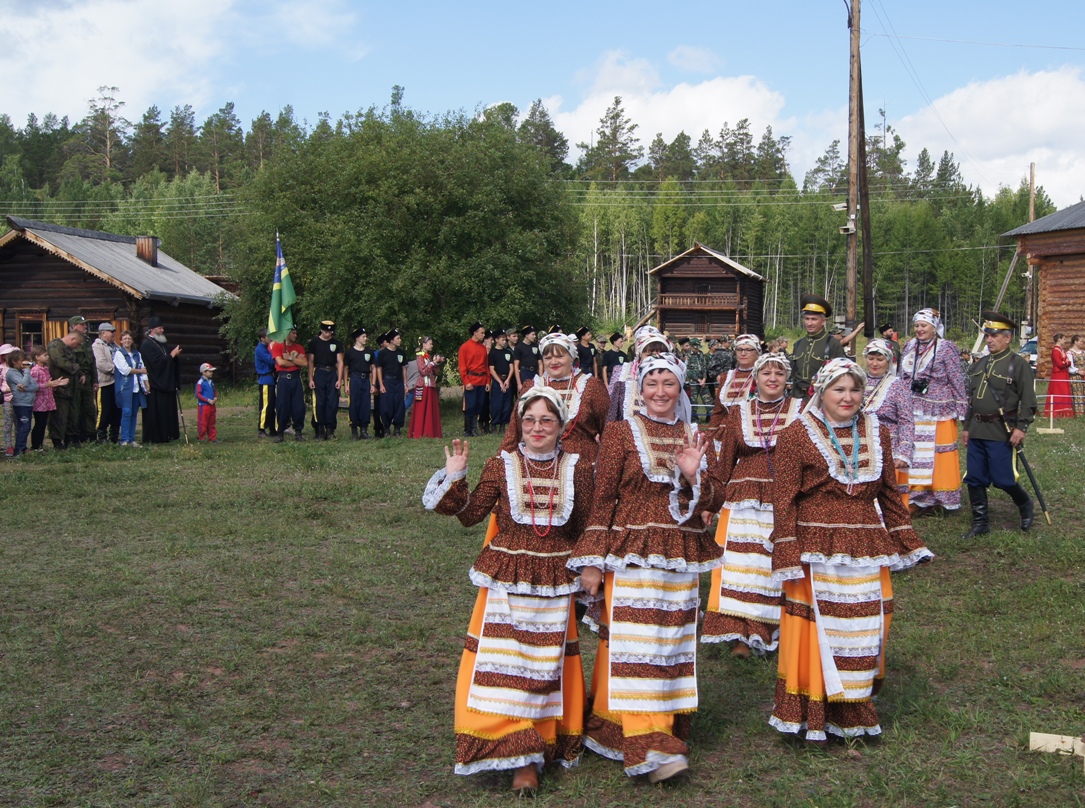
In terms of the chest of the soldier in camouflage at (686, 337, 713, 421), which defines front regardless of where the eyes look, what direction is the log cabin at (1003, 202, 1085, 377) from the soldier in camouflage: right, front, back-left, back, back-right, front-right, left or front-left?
back-left

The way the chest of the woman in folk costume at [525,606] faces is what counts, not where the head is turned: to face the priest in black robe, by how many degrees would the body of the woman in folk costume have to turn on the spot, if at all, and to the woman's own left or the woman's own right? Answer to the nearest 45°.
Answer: approximately 135° to the woman's own right

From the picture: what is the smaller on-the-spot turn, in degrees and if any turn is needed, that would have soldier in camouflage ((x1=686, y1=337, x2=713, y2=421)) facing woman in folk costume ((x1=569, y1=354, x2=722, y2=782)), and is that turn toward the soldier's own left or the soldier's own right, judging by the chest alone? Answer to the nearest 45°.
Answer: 0° — they already face them

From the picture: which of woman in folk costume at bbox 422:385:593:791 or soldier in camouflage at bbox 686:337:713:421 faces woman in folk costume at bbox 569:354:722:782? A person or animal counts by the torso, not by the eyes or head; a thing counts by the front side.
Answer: the soldier in camouflage

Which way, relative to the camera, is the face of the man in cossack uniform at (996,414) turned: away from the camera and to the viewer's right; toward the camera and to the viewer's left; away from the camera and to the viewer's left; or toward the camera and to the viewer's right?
toward the camera and to the viewer's left

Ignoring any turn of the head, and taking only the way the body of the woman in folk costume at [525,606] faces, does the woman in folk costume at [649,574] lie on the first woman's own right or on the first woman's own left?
on the first woman's own left

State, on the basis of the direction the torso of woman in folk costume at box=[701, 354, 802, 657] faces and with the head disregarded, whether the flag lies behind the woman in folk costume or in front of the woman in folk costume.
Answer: behind

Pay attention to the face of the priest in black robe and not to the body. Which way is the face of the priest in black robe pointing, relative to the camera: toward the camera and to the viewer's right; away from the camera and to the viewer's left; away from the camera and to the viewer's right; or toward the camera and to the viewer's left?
toward the camera and to the viewer's right

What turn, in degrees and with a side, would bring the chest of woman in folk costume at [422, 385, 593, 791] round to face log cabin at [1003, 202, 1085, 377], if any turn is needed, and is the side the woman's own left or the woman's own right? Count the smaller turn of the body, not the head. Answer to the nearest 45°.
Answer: approximately 135° to the woman's own left

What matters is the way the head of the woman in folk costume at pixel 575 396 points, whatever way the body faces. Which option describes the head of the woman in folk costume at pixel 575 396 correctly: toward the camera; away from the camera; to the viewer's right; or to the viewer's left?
toward the camera

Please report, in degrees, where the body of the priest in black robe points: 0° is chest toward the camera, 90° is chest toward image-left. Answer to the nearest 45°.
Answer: approximately 315°

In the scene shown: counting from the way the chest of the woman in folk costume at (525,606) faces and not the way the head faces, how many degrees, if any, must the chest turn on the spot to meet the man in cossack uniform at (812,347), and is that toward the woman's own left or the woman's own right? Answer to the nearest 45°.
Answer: approximately 135° to the woman's own left

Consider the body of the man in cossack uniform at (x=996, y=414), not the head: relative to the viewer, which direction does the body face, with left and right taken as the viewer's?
facing the viewer and to the left of the viewer

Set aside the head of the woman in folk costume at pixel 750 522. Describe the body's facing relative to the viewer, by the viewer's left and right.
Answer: facing the viewer

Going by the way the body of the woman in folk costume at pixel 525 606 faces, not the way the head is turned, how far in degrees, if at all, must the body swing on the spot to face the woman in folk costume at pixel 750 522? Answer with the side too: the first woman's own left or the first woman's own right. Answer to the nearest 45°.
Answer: approximately 135° to the first woman's own left

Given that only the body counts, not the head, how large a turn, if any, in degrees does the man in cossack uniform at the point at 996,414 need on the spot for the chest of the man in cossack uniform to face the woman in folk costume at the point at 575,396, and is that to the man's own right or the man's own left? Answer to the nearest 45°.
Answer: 0° — they already face them

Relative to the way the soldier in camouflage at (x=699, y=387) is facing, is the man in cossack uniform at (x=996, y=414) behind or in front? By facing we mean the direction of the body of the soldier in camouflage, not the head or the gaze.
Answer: in front

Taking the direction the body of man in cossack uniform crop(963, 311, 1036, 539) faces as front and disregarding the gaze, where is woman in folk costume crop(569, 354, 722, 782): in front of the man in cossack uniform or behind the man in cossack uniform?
in front
